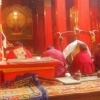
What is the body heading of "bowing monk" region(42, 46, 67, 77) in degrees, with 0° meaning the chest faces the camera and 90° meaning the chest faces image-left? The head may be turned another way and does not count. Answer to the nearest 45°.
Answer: approximately 90°

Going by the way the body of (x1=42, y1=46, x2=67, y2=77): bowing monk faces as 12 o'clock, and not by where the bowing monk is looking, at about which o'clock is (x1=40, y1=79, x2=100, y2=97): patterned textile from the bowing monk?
The patterned textile is roughly at 6 o'clock from the bowing monk.

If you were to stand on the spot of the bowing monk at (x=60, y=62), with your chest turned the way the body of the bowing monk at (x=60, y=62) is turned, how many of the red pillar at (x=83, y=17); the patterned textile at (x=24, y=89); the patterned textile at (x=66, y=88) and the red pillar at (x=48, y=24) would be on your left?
2

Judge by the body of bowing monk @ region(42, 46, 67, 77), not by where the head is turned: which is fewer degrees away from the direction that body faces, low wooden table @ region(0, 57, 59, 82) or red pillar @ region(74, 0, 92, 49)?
the low wooden table

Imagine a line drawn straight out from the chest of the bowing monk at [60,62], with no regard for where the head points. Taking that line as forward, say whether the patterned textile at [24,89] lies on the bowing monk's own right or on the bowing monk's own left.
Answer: on the bowing monk's own left

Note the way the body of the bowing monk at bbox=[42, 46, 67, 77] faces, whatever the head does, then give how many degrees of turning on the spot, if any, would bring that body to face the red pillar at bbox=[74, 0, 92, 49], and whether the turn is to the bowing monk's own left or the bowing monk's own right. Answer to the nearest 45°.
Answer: approximately 90° to the bowing monk's own right

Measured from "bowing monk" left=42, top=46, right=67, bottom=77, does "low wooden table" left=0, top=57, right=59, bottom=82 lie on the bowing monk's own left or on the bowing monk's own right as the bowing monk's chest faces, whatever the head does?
on the bowing monk's own left

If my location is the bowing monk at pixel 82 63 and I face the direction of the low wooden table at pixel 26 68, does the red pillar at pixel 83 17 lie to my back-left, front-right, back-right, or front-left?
back-right
